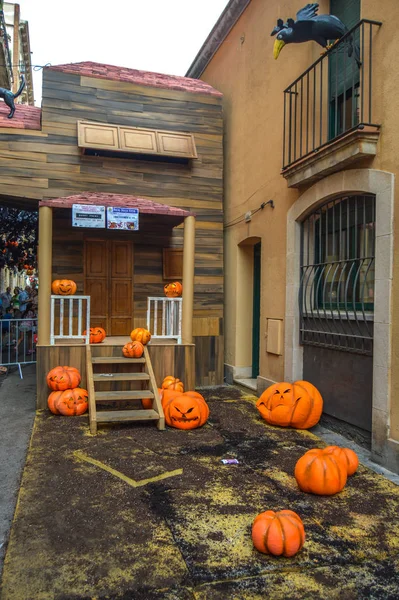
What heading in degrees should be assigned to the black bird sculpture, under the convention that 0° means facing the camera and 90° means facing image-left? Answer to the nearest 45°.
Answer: approximately 90°

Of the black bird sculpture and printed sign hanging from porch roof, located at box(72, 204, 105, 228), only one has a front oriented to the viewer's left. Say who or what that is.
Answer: the black bird sculpture

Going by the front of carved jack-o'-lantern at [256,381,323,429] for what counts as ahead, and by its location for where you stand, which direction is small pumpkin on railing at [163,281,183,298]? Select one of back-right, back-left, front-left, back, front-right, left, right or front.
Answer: right

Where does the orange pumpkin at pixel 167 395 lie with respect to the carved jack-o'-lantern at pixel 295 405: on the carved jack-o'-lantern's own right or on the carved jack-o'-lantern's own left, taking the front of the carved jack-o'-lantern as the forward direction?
on the carved jack-o'-lantern's own right

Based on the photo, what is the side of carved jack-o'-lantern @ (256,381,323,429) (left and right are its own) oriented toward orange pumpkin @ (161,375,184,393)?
right

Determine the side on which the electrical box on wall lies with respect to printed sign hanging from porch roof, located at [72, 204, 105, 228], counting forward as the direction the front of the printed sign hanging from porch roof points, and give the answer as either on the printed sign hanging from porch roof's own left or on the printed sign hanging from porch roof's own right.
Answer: on the printed sign hanging from porch roof's own left

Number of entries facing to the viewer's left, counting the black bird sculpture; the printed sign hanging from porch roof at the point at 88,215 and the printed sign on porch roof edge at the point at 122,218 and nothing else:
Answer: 1
